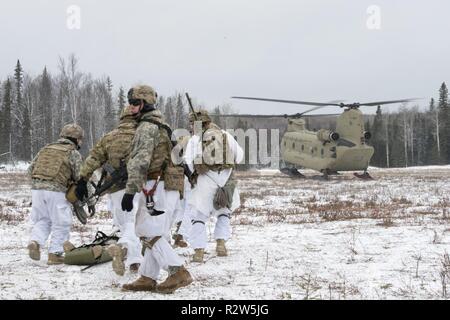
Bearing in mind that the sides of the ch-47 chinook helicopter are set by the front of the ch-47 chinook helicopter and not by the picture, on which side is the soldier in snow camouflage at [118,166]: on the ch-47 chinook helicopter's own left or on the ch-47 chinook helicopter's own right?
on the ch-47 chinook helicopter's own left

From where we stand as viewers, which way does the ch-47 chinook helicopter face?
facing away from the viewer and to the left of the viewer

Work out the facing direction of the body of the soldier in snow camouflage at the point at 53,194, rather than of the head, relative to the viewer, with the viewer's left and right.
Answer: facing away from the viewer and to the right of the viewer
